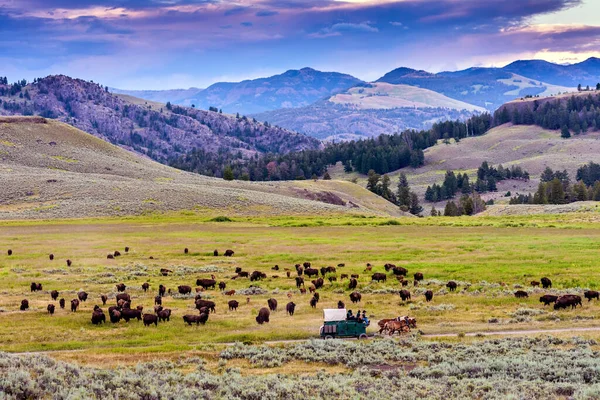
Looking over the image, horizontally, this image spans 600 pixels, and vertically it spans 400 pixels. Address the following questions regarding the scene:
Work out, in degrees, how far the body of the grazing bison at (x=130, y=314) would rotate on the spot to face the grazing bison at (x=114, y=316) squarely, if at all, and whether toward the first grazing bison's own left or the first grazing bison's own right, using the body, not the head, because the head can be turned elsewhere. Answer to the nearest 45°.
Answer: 0° — it already faces it

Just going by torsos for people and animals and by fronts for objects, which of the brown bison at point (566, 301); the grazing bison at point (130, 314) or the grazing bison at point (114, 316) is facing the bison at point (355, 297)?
the brown bison

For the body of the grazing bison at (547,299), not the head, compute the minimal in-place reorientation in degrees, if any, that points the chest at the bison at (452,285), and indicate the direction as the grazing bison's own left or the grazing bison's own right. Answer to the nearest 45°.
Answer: approximately 45° to the grazing bison's own right

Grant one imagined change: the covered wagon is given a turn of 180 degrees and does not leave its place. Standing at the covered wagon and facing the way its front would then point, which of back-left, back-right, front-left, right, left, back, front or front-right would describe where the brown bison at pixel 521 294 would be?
back-right

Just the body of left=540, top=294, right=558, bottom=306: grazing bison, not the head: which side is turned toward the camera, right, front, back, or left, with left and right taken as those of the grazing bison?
left

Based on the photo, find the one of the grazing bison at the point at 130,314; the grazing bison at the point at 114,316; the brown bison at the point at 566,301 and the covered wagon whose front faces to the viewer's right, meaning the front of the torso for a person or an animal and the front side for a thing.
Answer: the covered wagon

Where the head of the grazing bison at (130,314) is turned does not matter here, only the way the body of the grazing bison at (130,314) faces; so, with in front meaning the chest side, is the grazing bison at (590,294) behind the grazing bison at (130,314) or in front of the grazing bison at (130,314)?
behind

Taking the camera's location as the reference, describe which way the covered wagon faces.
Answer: facing to the right of the viewer

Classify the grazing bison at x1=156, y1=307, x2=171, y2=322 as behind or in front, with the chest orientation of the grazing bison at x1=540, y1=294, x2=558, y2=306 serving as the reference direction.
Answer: in front

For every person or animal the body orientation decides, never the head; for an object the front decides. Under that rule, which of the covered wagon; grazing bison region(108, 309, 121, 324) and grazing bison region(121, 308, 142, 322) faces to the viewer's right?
the covered wagon

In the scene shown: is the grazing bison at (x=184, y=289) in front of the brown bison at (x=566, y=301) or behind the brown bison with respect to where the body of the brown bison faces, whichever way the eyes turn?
in front

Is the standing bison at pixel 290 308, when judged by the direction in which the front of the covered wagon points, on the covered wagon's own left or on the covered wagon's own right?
on the covered wagon's own left

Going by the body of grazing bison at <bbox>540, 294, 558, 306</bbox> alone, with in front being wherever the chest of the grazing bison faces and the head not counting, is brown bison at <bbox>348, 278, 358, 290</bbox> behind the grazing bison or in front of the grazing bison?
in front

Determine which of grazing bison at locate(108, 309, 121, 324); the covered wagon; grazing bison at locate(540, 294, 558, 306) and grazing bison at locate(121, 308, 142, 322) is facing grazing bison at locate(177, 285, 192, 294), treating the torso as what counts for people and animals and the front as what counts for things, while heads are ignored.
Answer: grazing bison at locate(540, 294, 558, 306)

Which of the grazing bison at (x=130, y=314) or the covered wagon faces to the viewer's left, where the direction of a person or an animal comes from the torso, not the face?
the grazing bison

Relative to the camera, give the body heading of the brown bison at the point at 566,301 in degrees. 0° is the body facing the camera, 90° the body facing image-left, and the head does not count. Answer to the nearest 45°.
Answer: approximately 90°
